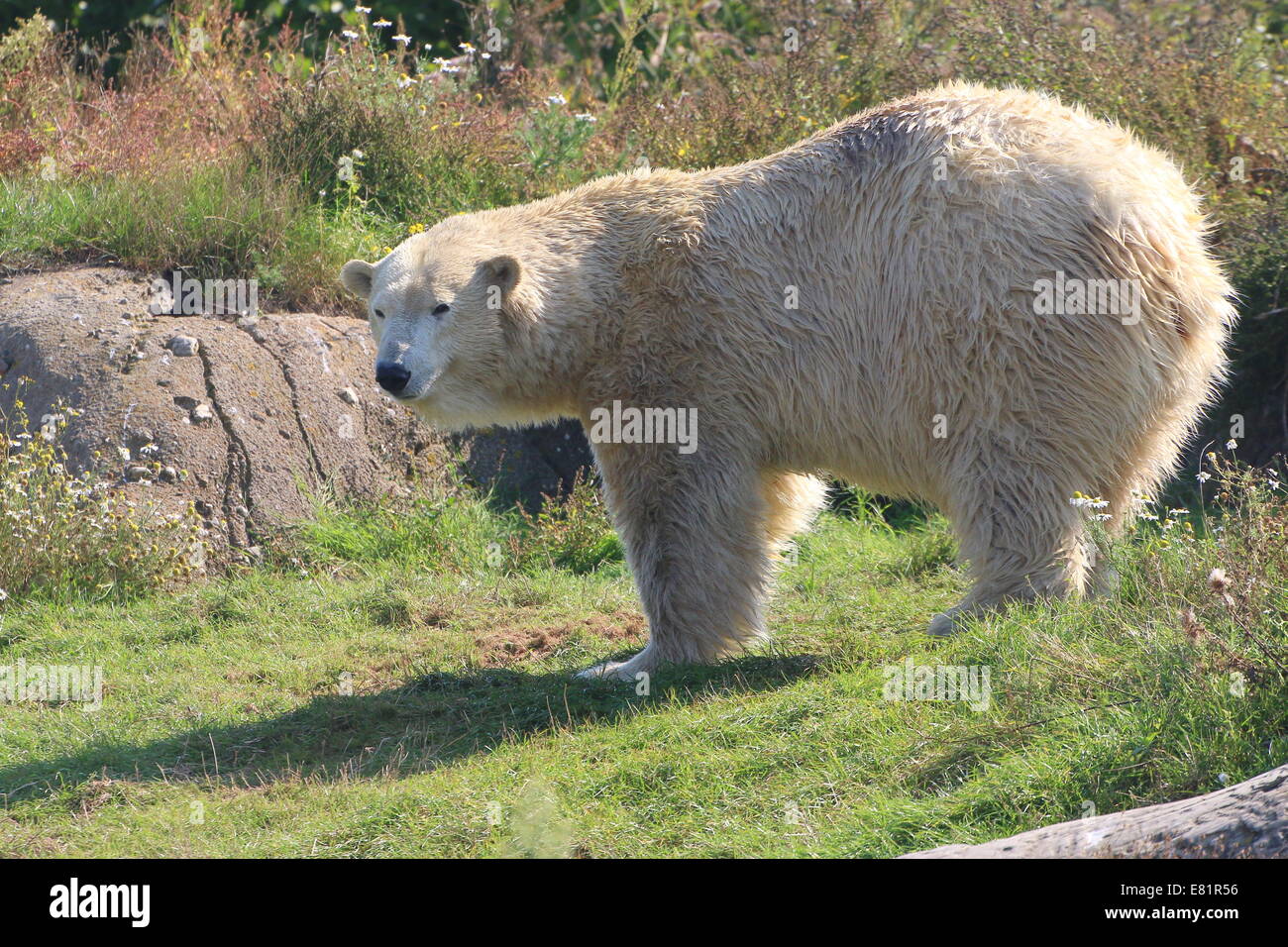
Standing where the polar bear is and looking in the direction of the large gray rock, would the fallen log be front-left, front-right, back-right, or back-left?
back-left

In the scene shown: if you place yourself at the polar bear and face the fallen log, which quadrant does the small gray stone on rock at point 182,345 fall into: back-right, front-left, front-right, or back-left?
back-right

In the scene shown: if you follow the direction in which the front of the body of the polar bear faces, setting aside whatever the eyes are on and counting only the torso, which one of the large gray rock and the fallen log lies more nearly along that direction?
the large gray rock

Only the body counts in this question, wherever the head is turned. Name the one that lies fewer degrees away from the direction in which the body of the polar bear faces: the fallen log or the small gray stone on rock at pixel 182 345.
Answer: the small gray stone on rock

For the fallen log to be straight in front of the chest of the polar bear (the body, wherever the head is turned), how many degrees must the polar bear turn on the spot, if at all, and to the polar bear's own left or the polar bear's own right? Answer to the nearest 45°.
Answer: approximately 90° to the polar bear's own left

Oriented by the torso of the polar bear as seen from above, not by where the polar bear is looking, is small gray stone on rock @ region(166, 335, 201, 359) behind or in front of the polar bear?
in front

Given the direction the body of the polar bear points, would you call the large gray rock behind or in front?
in front

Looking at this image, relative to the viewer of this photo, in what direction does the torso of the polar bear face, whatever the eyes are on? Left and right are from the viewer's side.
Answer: facing to the left of the viewer

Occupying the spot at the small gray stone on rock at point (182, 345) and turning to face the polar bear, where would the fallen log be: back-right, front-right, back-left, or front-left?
front-right
